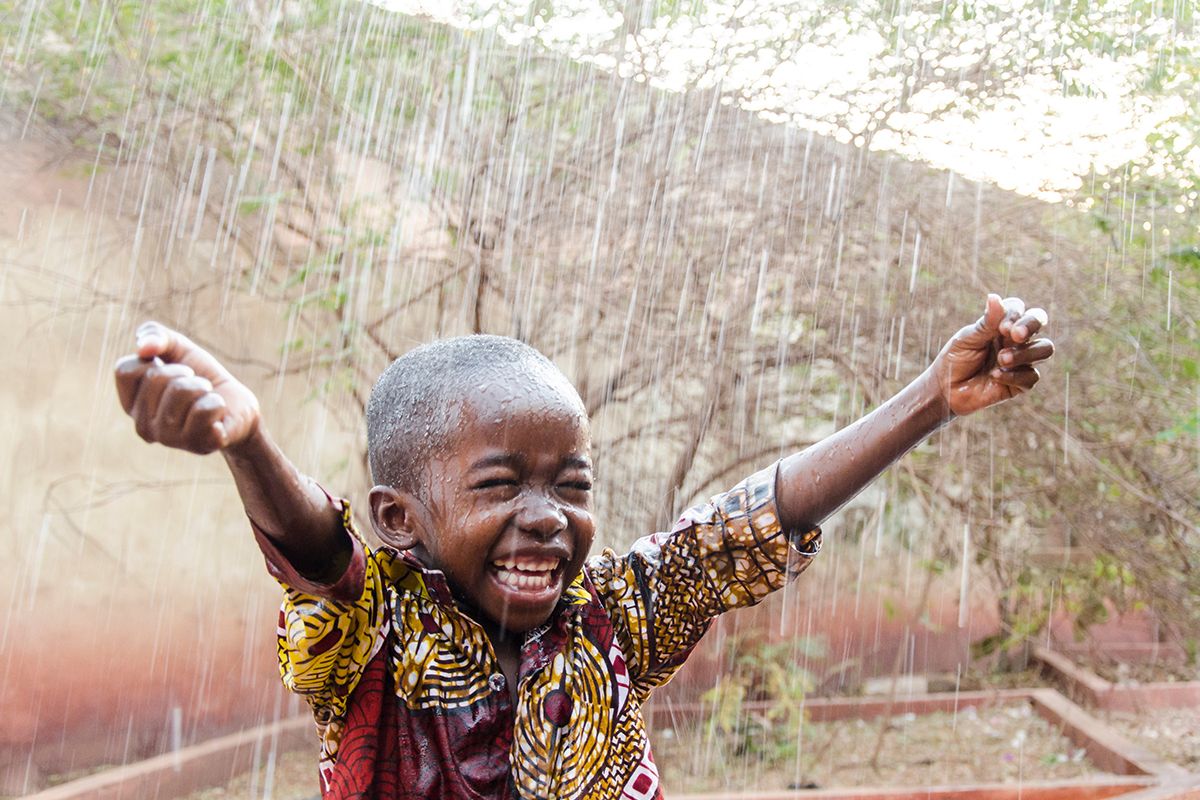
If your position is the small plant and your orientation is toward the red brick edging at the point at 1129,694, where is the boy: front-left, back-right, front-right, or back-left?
back-right

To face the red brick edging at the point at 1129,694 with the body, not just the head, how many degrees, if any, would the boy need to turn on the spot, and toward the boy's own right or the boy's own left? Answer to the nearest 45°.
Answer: approximately 90° to the boy's own left

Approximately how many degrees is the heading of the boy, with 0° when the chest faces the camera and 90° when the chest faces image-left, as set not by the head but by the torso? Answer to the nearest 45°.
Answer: approximately 315°

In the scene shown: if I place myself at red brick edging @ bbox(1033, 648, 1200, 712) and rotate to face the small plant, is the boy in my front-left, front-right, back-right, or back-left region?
front-left

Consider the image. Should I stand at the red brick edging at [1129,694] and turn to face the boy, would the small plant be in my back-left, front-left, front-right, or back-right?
front-right

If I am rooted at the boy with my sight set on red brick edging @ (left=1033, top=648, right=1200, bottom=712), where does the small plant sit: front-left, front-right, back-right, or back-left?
front-left

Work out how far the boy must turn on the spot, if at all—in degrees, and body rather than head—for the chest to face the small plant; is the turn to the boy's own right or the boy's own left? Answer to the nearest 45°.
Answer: approximately 135° to the boy's own left

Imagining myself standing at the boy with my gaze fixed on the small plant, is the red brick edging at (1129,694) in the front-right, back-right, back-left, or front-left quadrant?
front-right

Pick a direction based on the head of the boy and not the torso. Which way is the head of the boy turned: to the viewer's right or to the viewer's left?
to the viewer's right

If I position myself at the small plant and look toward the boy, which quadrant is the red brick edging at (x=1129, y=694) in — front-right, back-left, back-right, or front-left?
back-left
